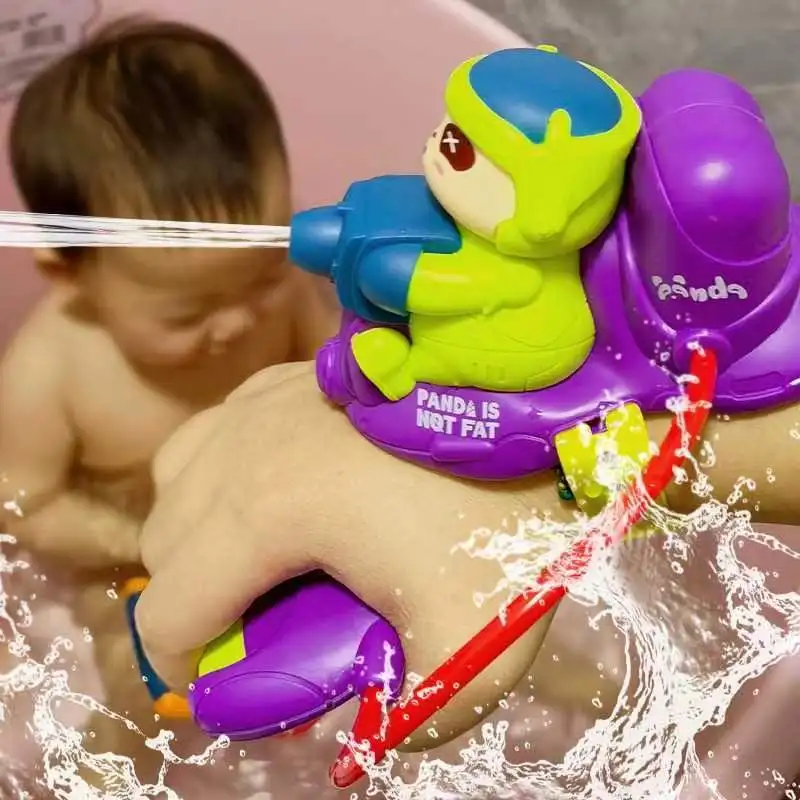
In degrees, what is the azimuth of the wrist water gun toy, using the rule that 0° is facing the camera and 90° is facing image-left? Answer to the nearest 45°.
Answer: approximately 90°

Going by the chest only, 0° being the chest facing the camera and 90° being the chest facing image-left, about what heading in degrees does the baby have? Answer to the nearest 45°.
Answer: approximately 315°

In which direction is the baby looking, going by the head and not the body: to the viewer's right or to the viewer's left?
to the viewer's right
